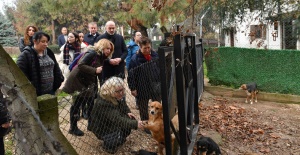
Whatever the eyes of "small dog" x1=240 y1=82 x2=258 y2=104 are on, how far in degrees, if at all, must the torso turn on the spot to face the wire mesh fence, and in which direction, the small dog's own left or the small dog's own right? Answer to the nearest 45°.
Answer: approximately 45° to the small dog's own left

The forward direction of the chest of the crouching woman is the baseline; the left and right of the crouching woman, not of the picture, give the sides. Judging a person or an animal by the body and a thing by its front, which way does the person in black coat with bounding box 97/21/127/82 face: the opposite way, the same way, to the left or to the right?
to the right

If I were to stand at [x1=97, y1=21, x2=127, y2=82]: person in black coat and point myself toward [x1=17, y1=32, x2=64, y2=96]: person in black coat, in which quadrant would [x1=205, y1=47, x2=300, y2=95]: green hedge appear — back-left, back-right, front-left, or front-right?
back-left

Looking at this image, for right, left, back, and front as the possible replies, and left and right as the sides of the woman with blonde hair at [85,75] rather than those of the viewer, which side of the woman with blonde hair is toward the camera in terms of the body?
right

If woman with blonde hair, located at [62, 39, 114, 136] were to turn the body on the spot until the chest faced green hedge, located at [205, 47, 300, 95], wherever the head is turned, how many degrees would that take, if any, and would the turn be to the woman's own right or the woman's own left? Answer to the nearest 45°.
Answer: approximately 45° to the woman's own left

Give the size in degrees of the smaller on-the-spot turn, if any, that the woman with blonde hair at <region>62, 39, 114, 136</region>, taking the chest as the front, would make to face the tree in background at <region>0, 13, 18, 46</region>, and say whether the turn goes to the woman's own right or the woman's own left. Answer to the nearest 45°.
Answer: approximately 90° to the woman's own left

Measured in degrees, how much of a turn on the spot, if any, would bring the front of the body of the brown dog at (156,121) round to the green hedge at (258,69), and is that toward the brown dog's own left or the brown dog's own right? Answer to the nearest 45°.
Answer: approximately 180°

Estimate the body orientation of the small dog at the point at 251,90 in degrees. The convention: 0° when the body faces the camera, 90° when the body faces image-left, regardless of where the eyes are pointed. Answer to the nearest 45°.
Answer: approximately 45°

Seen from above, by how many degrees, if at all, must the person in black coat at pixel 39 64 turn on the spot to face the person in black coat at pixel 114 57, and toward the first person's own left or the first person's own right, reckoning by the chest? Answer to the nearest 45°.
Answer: approximately 90° to the first person's own left
